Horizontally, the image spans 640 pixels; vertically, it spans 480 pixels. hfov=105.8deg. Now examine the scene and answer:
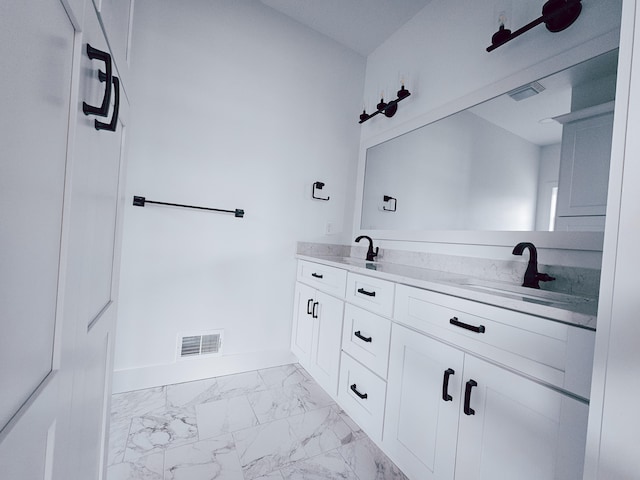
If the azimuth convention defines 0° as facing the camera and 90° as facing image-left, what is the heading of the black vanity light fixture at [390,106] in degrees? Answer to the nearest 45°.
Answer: approximately 45°

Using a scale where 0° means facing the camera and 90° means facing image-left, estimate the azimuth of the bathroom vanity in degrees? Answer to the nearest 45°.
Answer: approximately 45°

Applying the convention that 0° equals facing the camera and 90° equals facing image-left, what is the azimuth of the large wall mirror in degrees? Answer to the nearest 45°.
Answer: approximately 45°

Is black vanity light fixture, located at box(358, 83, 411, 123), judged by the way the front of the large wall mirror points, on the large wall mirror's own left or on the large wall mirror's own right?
on the large wall mirror's own right

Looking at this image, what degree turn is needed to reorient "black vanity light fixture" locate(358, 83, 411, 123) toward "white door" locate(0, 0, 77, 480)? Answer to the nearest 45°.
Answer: approximately 45° to its left

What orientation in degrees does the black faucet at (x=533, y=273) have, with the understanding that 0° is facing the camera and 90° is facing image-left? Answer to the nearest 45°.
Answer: approximately 45°

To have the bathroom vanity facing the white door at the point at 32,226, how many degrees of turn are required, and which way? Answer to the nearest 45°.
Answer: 0° — it already faces it
